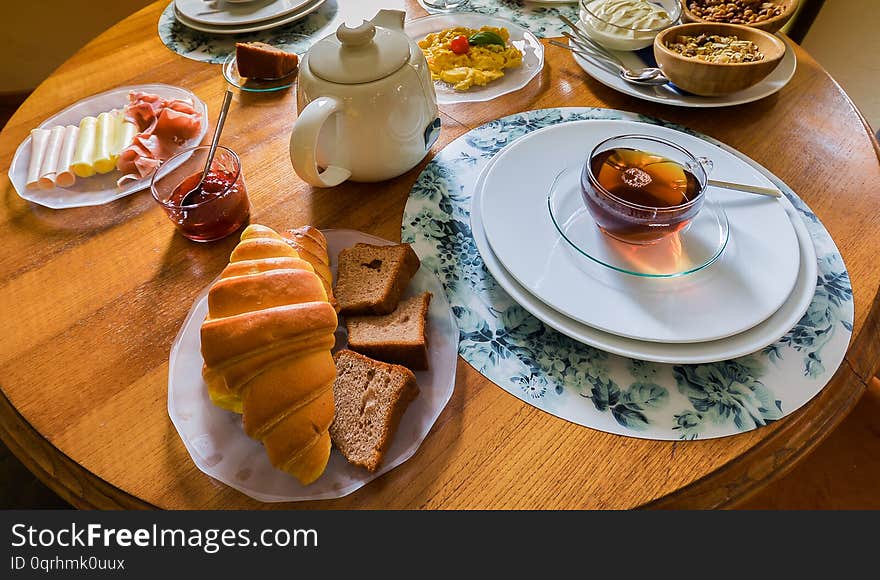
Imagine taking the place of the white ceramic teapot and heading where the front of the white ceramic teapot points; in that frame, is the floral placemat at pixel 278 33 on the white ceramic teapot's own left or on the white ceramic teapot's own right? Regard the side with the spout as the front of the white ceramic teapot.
on the white ceramic teapot's own left

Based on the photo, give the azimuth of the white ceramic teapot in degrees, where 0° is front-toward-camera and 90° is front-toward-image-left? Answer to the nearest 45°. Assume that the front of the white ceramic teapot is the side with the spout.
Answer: approximately 225°

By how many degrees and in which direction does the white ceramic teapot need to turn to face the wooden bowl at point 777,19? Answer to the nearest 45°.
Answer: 0° — it already faces it

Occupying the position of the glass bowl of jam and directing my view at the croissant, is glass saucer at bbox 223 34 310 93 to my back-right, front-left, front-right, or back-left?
back-left

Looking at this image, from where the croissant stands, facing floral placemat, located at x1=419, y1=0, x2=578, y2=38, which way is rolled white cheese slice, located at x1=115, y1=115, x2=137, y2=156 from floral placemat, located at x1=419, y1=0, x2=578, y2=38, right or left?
left
